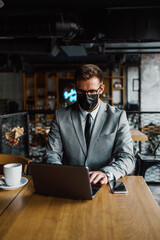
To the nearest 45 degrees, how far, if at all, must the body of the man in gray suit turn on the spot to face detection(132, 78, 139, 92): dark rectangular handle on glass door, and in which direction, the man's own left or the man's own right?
approximately 180°

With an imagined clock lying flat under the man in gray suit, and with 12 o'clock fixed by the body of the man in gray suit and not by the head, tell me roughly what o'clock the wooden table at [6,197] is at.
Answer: The wooden table is roughly at 1 o'clock from the man in gray suit.

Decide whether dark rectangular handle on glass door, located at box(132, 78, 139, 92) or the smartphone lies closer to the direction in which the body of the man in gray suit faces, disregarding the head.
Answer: the smartphone

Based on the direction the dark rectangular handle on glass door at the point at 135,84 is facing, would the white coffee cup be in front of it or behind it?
in front

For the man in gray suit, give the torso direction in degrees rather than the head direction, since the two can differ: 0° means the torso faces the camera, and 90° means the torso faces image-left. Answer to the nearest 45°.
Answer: approximately 0°

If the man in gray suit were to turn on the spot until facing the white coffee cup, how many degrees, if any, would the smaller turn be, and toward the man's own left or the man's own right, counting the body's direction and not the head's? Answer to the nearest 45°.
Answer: approximately 45° to the man's own right

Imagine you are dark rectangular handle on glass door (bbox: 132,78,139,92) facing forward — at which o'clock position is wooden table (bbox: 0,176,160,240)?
The wooden table is roughly at 12 o'clock from the dark rectangular handle on glass door.

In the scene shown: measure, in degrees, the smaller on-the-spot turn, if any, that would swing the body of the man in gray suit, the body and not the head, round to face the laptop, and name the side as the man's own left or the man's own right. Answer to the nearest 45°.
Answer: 0° — they already face it

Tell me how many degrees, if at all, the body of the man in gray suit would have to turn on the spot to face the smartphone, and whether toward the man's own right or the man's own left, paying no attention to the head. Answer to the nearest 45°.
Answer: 0° — they already face it

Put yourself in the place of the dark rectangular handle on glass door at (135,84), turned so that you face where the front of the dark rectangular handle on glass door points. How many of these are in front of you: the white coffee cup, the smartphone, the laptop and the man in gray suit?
4
